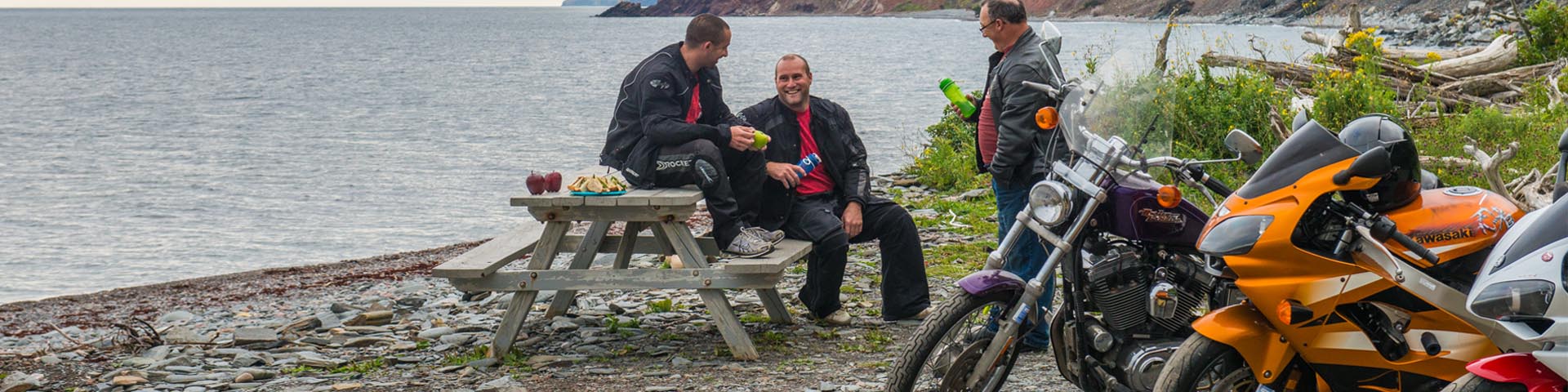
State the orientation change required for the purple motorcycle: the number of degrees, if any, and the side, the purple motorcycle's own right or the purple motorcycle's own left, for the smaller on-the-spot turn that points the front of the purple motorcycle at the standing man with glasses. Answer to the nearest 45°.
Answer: approximately 135° to the purple motorcycle's own right

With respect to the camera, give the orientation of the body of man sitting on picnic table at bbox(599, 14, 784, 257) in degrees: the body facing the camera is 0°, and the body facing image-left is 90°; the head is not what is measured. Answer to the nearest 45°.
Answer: approximately 270°

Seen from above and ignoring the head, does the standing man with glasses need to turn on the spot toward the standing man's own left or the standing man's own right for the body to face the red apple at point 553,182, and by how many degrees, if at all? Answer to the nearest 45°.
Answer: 0° — they already face it

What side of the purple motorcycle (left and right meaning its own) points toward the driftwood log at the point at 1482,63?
back

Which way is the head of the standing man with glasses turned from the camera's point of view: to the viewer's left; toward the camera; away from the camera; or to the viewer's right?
to the viewer's left

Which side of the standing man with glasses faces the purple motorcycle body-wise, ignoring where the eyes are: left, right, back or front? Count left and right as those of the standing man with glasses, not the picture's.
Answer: left

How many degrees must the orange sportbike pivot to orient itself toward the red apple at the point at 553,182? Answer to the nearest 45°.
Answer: approximately 45° to its right

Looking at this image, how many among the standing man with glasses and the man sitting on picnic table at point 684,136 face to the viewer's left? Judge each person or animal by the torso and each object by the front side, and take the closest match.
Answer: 1

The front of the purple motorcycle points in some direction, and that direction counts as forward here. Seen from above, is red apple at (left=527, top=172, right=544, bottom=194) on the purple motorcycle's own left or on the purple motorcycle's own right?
on the purple motorcycle's own right

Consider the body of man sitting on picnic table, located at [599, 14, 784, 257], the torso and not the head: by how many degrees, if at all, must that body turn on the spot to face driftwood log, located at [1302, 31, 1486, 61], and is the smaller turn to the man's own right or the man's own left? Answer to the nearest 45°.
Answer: approximately 45° to the man's own left

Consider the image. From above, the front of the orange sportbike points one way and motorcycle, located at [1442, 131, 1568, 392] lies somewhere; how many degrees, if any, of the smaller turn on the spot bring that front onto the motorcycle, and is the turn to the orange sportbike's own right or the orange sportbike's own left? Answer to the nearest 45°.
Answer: approximately 90° to the orange sportbike's own left

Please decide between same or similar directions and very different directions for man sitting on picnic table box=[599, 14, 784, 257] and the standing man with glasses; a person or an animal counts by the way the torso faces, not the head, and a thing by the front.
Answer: very different directions

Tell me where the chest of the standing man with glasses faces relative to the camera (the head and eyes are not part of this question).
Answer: to the viewer's left
